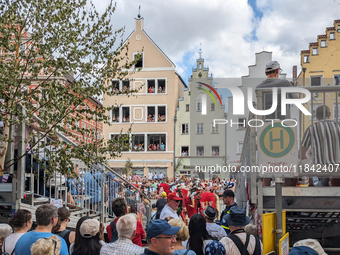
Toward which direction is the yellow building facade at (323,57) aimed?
toward the camera

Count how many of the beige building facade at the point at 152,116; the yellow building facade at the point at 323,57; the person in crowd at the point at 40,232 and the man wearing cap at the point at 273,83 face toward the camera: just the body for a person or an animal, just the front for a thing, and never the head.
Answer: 2

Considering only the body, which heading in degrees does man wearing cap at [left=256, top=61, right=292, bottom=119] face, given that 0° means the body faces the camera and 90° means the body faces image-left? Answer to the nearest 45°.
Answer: approximately 180°

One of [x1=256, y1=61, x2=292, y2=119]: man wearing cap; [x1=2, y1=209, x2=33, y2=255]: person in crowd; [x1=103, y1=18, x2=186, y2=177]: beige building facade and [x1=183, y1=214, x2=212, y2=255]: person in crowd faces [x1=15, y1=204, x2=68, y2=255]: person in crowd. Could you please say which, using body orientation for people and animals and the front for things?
the beige building facade

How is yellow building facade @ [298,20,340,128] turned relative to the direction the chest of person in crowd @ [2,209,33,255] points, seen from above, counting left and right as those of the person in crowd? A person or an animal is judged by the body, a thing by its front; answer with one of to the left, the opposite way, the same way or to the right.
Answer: the opposite way

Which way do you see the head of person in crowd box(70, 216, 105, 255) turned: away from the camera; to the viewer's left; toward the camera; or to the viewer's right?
away from the camera

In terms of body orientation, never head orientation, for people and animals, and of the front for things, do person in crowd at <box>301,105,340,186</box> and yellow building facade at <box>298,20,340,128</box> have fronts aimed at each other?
yes

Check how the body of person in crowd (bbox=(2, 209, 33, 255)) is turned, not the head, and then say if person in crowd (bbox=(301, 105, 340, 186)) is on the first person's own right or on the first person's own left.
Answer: on the first person's own right

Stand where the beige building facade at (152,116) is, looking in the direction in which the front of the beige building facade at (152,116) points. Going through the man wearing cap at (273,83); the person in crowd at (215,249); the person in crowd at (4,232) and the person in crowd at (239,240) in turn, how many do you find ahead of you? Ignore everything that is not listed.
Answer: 4

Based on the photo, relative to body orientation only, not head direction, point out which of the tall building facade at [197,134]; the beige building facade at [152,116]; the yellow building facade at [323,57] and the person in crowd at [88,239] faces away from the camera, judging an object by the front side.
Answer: the person in crowd

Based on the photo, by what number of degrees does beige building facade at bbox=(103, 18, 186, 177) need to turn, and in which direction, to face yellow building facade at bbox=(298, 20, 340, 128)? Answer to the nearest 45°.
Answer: approximately 90° to its left

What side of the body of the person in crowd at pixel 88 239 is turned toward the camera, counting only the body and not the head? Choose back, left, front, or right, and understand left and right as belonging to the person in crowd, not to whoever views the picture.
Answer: back

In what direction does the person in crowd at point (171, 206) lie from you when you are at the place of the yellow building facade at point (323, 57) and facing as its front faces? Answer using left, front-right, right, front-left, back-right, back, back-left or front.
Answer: front

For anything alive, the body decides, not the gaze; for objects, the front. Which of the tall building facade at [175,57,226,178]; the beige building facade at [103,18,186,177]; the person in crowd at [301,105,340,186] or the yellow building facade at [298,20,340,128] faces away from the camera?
the person in crowd

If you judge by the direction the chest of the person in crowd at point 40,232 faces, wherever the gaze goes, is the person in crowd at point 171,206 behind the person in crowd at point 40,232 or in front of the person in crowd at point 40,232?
in front

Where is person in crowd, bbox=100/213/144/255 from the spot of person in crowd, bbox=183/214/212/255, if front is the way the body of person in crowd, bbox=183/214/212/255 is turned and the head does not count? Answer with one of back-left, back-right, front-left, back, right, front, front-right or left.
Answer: back-left

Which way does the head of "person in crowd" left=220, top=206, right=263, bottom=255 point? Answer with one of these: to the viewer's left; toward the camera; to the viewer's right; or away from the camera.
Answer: away from the camera

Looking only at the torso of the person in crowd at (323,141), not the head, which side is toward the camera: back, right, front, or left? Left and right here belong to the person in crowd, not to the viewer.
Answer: back

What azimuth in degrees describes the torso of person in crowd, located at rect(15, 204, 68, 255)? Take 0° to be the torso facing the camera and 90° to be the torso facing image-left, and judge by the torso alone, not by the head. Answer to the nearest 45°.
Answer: approximately 225°

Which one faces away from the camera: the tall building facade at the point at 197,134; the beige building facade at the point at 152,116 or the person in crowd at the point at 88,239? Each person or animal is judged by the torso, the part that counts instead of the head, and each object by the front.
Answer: the person in crowd

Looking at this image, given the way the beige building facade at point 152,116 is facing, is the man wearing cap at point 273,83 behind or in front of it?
in front
